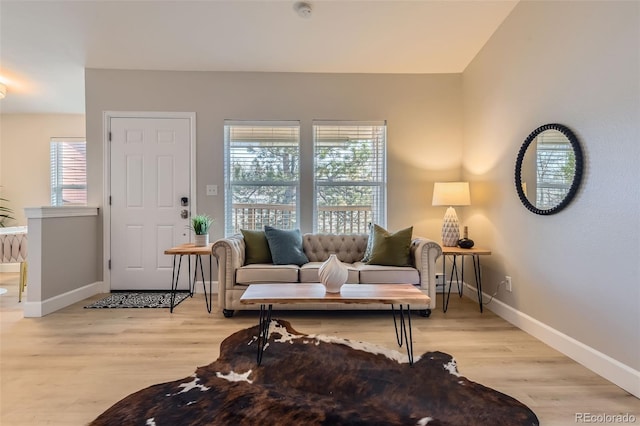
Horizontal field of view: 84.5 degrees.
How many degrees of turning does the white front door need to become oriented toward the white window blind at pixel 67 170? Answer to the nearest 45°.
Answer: approximately 135° to its right

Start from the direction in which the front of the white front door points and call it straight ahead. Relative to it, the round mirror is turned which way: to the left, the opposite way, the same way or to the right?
to the right

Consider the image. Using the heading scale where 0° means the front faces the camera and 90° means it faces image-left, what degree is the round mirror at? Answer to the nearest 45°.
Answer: approximately 45°

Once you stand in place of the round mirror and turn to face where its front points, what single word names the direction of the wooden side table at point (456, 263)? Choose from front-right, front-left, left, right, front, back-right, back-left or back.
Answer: right

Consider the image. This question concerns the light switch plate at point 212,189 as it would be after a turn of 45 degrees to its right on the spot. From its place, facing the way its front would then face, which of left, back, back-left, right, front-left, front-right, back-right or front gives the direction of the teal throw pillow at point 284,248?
left

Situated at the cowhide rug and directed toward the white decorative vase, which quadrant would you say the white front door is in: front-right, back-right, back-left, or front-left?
front-left

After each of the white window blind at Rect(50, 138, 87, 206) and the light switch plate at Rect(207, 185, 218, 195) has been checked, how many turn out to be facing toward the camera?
2

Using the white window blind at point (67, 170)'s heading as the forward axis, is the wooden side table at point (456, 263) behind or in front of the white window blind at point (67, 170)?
in front

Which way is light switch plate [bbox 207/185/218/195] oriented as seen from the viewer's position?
toward the camera

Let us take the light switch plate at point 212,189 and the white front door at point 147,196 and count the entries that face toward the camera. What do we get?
2

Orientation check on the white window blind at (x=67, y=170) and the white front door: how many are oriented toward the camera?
2

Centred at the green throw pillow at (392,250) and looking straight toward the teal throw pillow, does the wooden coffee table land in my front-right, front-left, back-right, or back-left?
front-left

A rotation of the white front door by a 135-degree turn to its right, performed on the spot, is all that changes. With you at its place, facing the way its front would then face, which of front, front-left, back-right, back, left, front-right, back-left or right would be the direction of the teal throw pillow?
back

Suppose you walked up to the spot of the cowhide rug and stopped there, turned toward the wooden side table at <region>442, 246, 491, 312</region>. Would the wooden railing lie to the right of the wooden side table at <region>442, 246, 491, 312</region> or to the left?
left

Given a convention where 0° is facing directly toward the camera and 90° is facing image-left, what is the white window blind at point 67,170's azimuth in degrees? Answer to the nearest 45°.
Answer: approximately 0°
